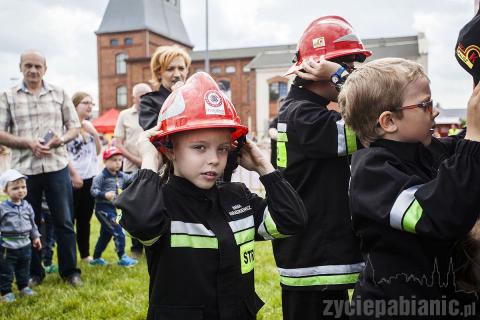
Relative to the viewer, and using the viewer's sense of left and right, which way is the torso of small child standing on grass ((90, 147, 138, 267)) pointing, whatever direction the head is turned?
facing the viewer and to the right of the viewer

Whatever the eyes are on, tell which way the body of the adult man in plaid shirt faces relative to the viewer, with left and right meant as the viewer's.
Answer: facing the viewer

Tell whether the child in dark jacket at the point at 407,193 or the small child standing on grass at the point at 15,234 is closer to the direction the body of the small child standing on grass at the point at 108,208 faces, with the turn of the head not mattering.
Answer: the child in dark jacket

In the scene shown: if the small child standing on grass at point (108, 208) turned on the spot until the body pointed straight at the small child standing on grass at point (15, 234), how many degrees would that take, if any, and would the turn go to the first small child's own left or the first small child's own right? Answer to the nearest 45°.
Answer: approximately 90° to the first small child's own right

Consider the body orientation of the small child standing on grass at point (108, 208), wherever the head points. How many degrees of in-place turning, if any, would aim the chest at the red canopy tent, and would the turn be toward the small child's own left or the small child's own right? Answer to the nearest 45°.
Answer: approximately 135° to the small child's own left

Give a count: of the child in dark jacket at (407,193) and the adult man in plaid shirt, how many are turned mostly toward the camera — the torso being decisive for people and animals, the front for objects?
1

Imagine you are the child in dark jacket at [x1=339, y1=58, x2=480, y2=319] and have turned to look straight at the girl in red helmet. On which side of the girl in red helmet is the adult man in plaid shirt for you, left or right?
right
